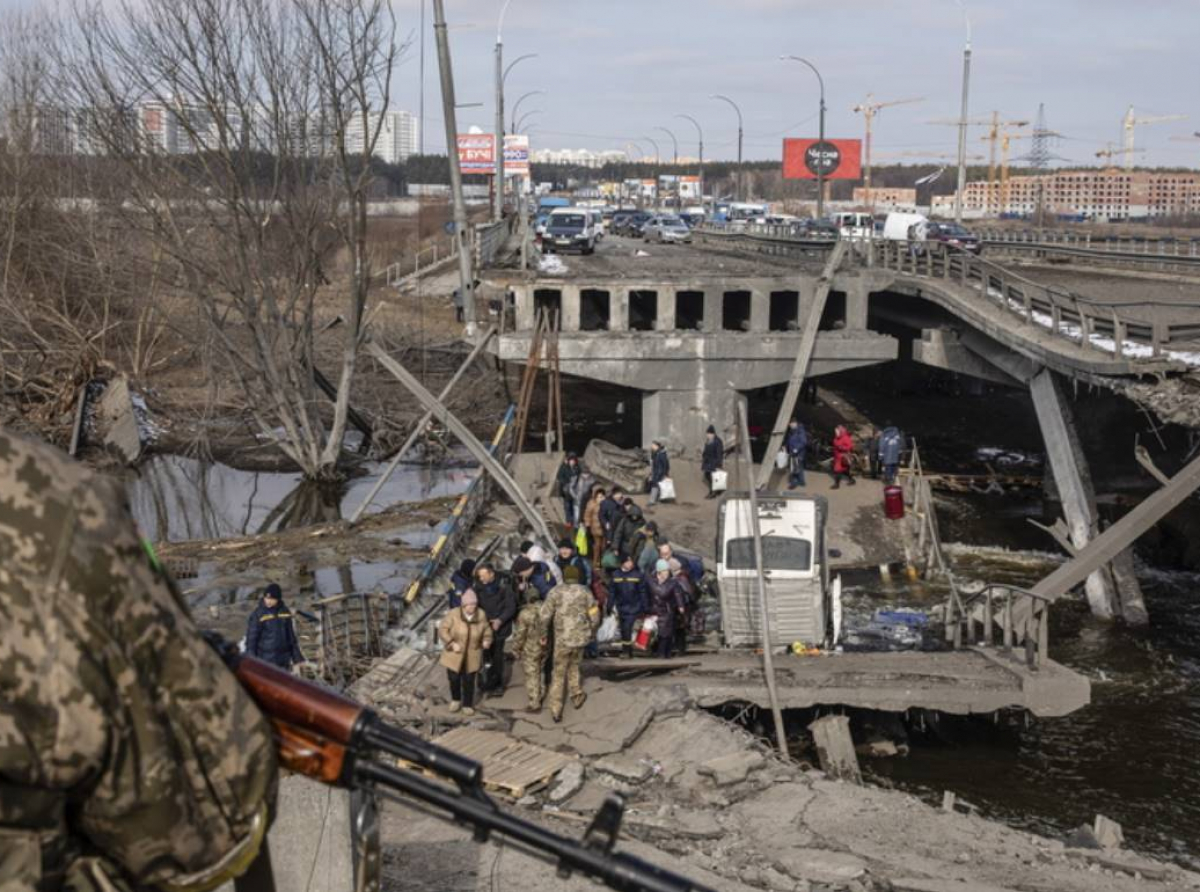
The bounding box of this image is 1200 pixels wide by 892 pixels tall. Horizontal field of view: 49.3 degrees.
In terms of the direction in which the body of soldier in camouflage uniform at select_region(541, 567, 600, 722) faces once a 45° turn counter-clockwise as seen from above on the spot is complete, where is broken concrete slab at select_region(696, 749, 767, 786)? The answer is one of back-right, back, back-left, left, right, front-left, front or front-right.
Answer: back

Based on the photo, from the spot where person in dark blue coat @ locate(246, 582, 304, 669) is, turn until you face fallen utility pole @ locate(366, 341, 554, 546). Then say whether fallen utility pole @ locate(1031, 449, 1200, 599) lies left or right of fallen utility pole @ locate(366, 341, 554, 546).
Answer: right

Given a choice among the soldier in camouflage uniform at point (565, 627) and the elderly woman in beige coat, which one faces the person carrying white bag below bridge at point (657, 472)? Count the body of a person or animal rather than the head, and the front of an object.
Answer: the soldier in camouflage uniform

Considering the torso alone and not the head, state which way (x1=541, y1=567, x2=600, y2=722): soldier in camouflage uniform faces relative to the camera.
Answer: away from the camera

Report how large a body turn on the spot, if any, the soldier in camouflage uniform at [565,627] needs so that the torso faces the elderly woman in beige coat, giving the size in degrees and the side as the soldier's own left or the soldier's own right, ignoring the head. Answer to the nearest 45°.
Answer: approximately 90° to the soldier's own left

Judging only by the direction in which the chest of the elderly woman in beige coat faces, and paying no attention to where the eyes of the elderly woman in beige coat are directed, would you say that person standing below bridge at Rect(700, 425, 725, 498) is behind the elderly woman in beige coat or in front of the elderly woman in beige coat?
behind

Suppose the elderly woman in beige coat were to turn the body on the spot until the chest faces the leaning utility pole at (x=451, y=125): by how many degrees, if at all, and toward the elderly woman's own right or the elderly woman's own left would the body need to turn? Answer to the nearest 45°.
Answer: approximately 180°

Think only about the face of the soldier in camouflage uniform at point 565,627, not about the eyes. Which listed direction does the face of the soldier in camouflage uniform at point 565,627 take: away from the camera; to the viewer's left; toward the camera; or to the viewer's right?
away from the camera

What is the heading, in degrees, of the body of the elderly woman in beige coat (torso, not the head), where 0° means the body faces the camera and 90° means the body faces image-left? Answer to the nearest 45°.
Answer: approximately 0°

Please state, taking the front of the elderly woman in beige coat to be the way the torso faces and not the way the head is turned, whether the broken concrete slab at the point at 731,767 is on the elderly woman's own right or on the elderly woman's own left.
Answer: on the elderly woman's own left

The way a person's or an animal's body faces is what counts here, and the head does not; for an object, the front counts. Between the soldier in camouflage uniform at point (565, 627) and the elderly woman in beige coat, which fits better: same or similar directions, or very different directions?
very different directions
